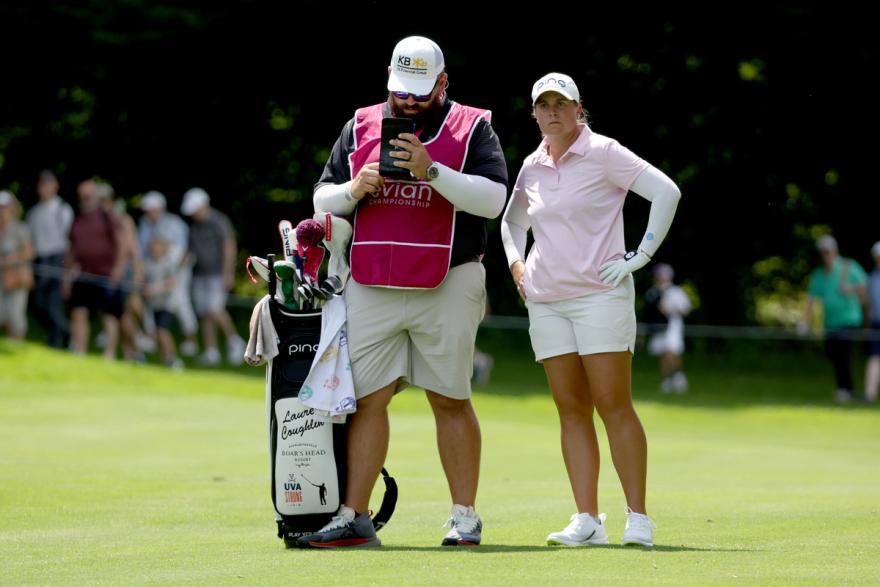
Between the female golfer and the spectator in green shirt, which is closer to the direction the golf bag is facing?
the female golfer

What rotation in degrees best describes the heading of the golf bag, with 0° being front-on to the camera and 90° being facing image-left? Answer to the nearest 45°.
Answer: approximately 0°

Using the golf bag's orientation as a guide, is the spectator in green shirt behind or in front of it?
behind

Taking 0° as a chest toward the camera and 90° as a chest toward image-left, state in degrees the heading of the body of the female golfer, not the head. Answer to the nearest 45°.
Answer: approximately 45°

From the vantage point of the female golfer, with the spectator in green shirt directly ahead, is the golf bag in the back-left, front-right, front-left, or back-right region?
back-left

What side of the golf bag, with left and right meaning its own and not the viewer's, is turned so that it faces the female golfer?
left

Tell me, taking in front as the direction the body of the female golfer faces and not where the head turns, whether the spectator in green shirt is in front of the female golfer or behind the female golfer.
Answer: behind
